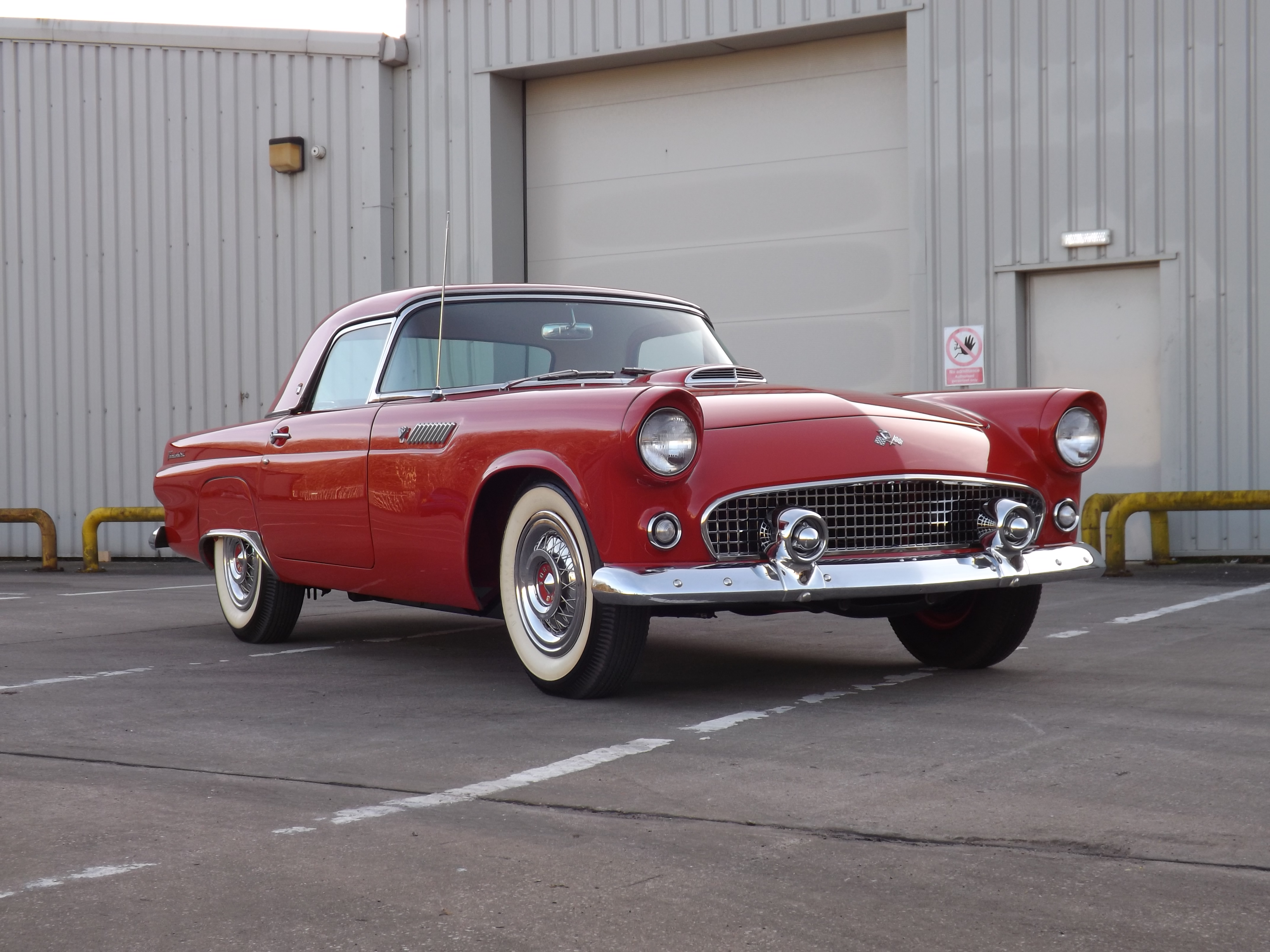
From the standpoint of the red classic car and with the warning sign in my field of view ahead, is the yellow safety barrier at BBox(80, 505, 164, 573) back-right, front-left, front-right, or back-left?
front-left

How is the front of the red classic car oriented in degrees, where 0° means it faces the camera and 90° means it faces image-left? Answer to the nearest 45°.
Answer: approximately 315°

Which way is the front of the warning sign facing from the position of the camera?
facing the viewer

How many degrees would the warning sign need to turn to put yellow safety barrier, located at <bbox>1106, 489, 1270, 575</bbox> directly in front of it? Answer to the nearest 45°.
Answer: approximately 45° to its left

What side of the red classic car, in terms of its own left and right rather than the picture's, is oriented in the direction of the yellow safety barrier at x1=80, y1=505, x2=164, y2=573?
back

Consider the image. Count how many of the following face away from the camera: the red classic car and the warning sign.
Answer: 0

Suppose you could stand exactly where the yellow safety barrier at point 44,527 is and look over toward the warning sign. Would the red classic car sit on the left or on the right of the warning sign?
right

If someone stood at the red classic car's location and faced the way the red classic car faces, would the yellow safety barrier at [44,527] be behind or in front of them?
behind

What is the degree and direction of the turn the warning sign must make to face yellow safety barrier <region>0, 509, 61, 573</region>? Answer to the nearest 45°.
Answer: approximately 90° to its right

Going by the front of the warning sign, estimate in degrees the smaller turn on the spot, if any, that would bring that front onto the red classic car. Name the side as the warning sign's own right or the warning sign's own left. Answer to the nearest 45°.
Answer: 0° — it already faces it

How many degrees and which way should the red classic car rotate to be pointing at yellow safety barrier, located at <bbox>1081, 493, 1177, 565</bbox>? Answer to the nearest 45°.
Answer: approximately 90° to its left

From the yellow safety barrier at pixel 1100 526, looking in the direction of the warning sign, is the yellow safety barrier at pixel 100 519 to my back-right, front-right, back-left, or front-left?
front-left

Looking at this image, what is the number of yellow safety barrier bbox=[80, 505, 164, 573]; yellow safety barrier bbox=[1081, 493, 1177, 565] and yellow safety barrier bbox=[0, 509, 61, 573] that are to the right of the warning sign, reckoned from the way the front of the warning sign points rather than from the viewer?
2

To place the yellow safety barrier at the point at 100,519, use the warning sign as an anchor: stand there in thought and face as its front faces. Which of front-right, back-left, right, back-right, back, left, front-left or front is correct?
right
